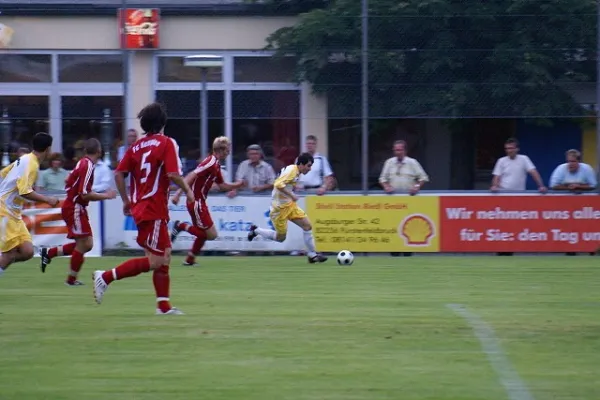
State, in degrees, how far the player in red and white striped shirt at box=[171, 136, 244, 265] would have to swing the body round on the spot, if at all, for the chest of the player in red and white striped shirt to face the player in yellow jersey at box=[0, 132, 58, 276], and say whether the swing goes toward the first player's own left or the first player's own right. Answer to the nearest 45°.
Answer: approximately 135° to the first player's own right

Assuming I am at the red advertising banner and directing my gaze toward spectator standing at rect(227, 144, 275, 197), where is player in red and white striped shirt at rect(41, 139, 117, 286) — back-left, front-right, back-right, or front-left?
front-left

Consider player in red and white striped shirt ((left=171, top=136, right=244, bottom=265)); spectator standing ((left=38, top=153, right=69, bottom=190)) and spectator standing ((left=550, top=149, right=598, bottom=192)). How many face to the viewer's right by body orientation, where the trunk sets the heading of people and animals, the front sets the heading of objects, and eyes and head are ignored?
1

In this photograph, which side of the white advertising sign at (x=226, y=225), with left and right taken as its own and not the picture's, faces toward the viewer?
front

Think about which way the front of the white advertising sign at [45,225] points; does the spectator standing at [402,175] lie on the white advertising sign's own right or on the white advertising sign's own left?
on the white advertising sign's own left

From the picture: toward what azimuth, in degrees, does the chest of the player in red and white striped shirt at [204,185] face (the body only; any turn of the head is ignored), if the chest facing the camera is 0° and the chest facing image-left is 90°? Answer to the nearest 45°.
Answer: approximately 270°

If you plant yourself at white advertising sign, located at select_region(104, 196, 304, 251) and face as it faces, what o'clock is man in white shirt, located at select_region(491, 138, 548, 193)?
The man in white shirt is roughly at 9 o'clock from the white advertising sign.

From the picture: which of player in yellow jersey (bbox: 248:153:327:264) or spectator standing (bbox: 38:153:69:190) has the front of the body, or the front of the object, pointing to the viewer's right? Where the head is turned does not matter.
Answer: the player in yellow jersey

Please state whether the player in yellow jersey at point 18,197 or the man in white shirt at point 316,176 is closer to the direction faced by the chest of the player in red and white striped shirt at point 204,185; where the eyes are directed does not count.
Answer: the man in white shirt

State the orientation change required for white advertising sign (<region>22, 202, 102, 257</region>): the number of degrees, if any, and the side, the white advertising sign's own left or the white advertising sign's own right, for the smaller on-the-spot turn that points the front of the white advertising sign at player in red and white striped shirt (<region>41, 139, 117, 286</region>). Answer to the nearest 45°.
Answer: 0° — it already faces them

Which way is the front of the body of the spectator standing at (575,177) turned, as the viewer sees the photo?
toward the camera

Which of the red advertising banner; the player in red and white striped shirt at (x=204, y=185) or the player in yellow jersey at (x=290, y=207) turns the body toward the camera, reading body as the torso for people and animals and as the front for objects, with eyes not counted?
the red advertising banner
